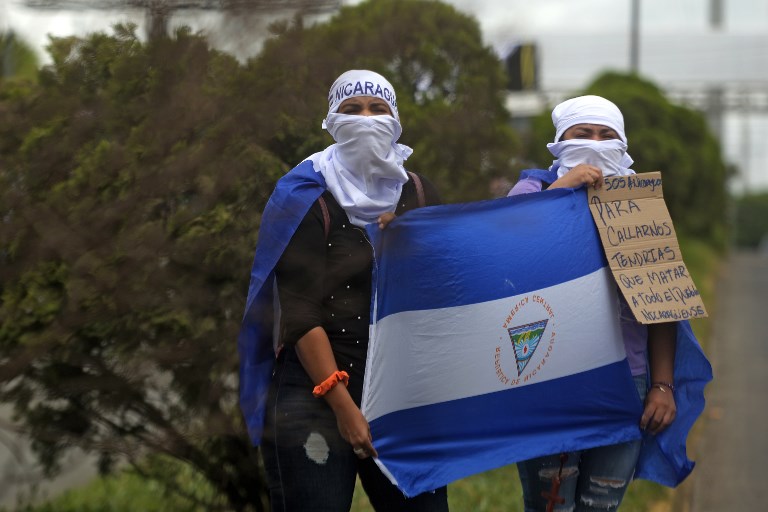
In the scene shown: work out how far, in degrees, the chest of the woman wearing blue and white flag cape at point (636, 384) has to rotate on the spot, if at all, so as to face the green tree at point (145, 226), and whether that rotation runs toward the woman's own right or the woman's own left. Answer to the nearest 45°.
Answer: approximately 90° to the woman's own right

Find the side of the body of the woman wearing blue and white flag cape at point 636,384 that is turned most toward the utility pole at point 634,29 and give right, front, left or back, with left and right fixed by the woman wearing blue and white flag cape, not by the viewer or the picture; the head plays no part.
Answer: back

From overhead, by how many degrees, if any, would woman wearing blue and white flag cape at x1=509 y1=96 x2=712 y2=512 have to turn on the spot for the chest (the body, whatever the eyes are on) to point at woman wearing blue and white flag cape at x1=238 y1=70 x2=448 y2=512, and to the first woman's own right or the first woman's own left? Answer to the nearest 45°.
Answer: approximately 45° to the first woman's own right

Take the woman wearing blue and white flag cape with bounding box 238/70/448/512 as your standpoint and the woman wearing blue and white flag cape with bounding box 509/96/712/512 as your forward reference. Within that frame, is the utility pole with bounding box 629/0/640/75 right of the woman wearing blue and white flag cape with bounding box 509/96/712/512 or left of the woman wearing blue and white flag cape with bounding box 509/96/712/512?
left

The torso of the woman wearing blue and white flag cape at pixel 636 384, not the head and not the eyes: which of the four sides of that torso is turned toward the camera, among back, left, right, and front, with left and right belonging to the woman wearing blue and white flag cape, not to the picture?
front

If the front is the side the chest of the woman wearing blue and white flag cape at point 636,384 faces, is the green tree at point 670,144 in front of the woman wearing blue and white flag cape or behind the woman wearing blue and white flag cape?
behind

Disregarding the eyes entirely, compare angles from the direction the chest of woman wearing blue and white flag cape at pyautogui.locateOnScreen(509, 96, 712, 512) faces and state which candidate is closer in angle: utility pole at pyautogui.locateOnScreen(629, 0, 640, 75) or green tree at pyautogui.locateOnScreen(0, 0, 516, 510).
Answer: the green tree
